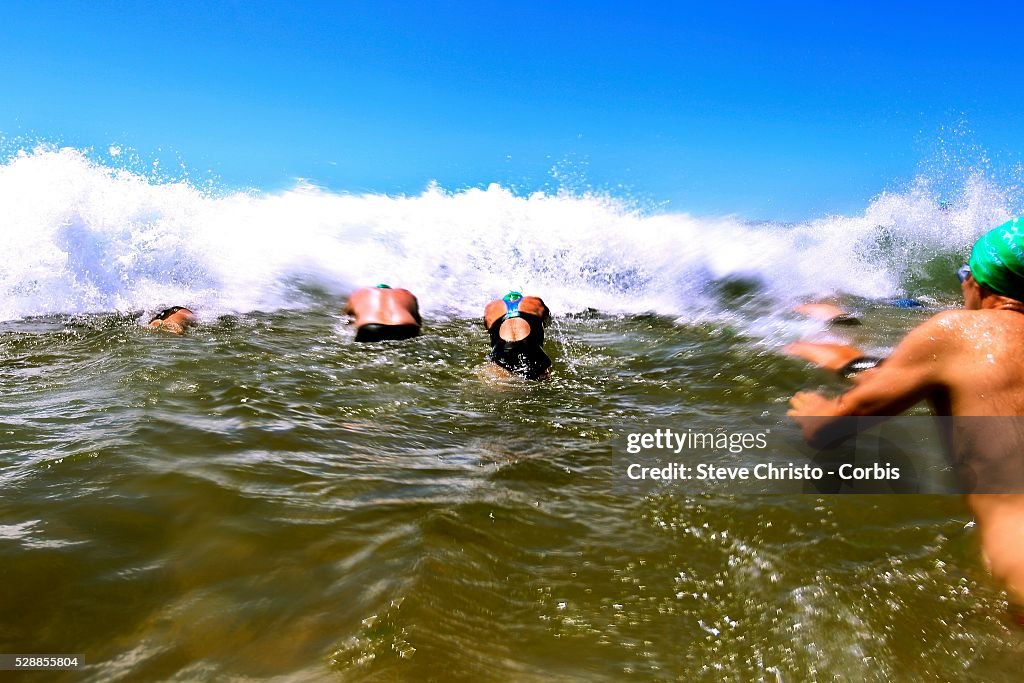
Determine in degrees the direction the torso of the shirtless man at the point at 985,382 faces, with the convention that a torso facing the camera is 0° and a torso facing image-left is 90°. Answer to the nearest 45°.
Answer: approximately 135°

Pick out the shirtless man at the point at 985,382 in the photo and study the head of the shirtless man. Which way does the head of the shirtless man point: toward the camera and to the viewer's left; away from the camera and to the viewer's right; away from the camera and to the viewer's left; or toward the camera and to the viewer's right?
away from the camera and to the viewer's left

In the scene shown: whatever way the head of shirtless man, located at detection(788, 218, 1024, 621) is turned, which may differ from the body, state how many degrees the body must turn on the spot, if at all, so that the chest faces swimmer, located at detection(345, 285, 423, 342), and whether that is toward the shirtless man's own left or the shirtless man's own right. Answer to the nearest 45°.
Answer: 0° — they already face them

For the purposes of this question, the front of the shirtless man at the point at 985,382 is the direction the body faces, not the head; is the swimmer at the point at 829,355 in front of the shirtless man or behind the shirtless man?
in front

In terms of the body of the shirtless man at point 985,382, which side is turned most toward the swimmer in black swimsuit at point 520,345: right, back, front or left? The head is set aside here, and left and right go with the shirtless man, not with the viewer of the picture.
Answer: front

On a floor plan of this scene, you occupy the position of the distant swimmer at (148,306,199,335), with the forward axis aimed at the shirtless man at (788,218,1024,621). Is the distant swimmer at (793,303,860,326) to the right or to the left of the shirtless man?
left
